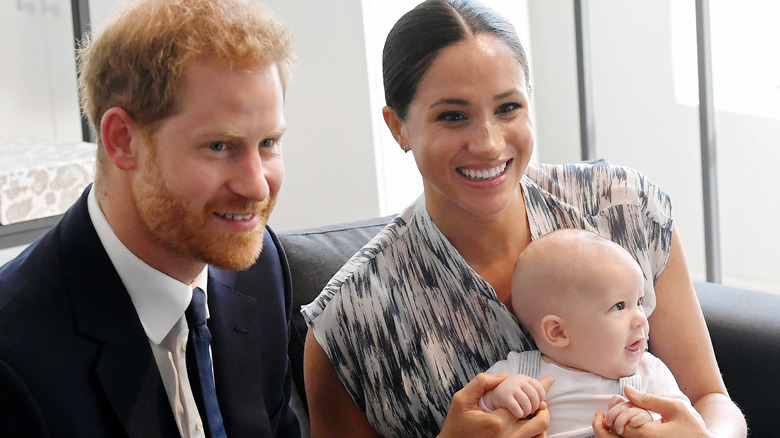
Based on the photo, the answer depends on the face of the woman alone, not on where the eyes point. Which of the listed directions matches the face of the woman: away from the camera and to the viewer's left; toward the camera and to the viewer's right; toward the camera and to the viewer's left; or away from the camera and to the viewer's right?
toward the camera and to the viewer's right

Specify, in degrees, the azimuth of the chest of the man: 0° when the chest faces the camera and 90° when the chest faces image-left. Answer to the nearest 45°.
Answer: approximately 315°

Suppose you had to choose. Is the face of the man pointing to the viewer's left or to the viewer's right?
to the viewer's right

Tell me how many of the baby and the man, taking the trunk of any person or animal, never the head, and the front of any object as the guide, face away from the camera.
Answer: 0
